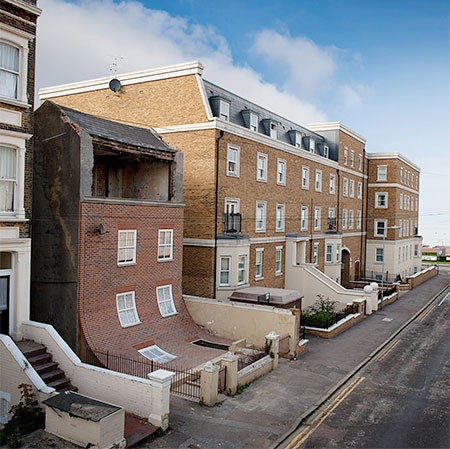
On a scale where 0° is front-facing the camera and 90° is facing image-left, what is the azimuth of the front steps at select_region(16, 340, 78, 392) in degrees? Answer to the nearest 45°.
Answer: approximately 315°

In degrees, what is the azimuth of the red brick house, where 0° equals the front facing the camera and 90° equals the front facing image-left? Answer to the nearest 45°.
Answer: approximately 315°

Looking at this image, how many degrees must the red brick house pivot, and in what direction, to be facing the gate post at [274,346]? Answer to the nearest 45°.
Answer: approximately 45° to its left

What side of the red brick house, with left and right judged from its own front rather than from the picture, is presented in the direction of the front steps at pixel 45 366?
right

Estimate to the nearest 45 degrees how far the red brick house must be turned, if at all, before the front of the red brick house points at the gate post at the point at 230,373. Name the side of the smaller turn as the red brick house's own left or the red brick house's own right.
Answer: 0° — it already faces it

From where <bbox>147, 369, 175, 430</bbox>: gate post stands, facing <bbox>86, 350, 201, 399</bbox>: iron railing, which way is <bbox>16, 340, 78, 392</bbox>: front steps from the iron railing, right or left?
left

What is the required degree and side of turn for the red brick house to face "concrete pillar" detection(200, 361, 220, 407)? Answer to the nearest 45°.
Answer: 0° — it already faces it
